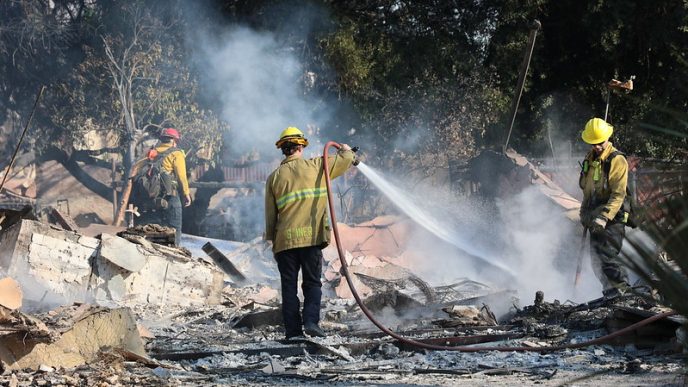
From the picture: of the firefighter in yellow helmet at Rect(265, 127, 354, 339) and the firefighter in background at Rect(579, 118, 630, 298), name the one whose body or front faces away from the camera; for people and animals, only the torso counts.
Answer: the firefighter in yellow helmet

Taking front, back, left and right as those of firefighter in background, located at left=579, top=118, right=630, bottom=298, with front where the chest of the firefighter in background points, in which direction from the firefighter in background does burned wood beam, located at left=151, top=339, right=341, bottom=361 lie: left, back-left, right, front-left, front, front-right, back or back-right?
front

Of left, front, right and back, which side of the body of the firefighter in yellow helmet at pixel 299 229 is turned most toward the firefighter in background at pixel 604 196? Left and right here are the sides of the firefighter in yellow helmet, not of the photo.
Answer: right

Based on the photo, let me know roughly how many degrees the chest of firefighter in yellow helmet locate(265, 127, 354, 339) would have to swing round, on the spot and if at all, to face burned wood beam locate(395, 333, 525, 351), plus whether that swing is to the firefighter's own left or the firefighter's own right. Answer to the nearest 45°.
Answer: approximately 90° to the firefighter's own right

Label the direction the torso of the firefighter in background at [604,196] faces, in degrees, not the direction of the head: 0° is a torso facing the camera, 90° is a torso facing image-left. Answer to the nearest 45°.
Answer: approximately 45°

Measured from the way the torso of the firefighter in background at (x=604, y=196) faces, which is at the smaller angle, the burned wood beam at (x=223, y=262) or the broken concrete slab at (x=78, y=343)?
the broken concrete slab

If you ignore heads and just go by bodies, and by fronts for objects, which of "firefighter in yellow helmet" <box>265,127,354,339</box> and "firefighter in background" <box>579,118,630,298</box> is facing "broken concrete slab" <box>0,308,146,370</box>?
the firefighter in background

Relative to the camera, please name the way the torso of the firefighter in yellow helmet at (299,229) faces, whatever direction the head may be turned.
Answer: away from the camera
